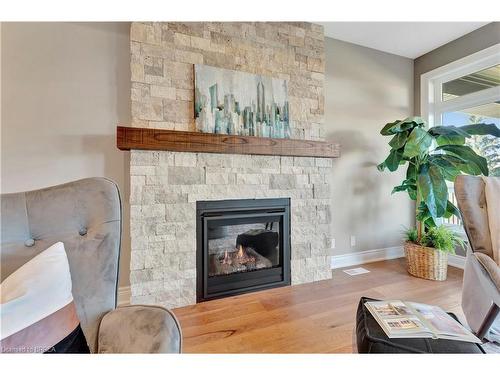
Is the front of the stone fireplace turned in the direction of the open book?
yes

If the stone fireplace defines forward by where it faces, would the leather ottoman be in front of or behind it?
in front

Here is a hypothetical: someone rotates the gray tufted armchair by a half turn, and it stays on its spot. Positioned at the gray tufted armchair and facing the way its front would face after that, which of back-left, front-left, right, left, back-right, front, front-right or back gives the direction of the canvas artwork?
right

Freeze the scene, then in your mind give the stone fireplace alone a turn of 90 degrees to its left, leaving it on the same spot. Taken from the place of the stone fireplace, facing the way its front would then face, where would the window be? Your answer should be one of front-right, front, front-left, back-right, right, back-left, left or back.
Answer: front-right

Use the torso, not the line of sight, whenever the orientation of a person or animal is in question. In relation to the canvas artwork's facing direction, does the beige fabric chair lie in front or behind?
in front

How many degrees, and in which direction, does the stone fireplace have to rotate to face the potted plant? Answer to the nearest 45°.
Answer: approximately 45° to its left

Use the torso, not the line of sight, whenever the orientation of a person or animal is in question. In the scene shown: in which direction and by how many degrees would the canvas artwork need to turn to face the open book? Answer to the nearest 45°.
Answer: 0° — it already faces it

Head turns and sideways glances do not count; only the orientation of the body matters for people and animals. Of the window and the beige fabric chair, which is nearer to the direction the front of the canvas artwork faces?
the beige fabric chair

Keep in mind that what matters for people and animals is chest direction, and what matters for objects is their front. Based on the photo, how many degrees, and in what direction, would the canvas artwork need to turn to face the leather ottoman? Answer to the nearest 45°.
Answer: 0° — it already faces it

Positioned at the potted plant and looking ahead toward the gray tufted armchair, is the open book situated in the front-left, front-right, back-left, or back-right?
front-left

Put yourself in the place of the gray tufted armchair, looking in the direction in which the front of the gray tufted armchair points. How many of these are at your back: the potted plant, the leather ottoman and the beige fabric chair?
0

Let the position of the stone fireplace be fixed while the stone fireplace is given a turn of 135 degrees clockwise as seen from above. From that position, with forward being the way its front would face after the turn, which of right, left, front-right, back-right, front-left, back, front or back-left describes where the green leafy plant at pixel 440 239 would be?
back

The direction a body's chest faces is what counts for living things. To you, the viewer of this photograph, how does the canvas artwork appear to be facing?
facing the viewer and to the right of the viewer

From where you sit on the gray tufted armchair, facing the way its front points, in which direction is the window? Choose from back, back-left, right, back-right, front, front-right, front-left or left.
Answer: front-left

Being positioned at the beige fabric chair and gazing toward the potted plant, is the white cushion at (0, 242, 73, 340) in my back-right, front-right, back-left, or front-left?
back-left

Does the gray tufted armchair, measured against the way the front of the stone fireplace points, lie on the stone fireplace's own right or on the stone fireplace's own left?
on the stone fireplace's own right

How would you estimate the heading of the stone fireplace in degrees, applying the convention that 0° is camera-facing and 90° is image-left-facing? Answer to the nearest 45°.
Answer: approximately 315°
